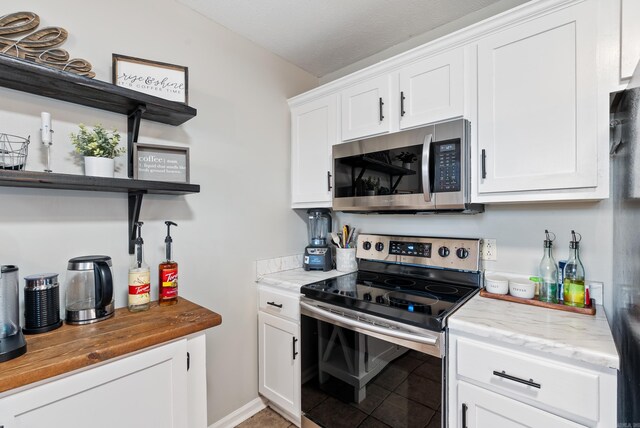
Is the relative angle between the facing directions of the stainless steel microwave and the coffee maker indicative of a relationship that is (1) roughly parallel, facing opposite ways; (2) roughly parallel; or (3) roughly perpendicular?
roughly perpendicular

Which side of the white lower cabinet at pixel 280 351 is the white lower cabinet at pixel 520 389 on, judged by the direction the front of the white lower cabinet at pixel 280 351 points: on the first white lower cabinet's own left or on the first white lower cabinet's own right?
on the first white lower cabinet's own left

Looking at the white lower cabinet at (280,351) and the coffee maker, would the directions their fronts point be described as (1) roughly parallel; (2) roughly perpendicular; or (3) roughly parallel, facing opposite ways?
roughly perpendicular

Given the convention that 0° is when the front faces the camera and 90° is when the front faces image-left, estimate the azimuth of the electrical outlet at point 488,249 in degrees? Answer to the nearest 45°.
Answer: approximately 0°
